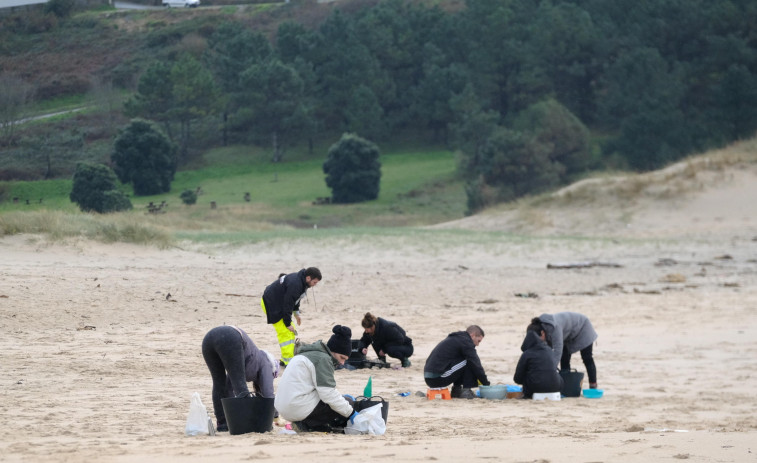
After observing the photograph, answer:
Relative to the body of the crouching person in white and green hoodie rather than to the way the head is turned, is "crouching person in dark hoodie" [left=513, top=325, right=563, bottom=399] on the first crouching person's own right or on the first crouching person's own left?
on the first crouching person's own left

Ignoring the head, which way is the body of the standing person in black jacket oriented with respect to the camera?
to the viewer's right

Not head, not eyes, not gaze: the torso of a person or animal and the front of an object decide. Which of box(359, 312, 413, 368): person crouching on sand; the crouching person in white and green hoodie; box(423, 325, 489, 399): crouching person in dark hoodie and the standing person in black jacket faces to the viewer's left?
the person crouching on sand

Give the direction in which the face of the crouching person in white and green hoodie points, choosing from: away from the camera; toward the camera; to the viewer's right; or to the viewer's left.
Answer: to the viewer's right

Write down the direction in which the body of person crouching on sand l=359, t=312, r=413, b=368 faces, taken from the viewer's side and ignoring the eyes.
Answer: to the viewer's left

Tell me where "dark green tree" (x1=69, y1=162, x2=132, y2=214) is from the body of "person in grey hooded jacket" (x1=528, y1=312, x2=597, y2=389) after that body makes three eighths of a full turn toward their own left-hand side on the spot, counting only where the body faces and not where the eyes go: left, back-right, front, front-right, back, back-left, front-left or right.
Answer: back

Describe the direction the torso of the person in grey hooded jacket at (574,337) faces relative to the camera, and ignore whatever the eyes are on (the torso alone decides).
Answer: to the viewer's left

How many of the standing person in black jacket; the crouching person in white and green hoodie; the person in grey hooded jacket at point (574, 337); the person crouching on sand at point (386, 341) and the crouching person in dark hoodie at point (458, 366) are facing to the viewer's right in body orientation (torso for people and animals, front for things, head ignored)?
3

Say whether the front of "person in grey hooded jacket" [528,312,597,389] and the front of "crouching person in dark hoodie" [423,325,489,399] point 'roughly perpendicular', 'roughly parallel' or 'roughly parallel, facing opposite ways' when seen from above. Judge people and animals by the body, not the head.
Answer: roughly parallel, facing opposite ways

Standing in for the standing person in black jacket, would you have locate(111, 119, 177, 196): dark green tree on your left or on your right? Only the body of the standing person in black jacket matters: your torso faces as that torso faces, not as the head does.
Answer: on your left

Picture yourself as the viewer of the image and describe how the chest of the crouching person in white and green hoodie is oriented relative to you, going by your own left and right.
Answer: facing to the right of the viewer

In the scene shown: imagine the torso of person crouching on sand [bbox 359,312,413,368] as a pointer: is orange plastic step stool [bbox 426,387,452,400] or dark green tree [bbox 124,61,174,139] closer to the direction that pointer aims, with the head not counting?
the dark green tree

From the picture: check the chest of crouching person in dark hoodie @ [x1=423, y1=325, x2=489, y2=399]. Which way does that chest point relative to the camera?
to the viewer's right

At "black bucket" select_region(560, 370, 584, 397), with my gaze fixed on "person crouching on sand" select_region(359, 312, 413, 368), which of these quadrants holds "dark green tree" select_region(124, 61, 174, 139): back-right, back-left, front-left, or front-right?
front-right

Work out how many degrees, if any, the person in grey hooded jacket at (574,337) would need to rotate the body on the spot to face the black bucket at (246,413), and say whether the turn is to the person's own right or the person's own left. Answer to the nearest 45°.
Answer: approximately 45° to the person's own left

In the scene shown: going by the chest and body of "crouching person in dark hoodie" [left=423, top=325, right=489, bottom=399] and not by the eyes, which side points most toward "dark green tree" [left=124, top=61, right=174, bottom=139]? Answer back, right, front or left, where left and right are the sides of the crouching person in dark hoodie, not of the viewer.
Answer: left

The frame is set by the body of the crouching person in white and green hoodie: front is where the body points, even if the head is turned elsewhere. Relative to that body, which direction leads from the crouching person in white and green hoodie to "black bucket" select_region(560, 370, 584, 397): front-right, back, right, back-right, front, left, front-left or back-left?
front-left
